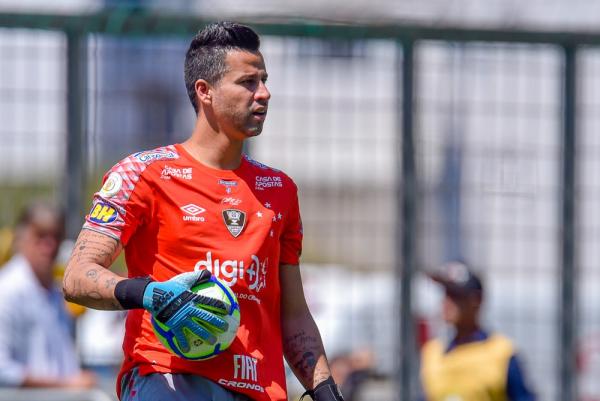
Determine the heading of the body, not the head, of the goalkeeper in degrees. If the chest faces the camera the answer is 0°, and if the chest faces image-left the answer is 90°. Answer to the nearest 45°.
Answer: approximately 315°

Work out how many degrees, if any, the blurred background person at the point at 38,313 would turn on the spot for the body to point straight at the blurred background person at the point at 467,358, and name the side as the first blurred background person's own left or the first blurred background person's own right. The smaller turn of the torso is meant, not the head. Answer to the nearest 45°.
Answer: approximately 45° to the first blurred background person's own left

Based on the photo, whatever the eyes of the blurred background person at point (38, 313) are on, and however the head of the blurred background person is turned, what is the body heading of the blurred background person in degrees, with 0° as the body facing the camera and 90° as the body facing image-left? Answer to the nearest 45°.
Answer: approximately 315°

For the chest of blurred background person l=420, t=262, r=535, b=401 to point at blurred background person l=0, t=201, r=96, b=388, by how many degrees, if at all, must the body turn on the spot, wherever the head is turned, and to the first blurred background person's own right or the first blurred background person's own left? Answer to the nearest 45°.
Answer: approximately 45° to the first blurred background person's own right

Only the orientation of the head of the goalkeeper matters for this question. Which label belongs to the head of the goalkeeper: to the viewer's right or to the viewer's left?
to the viewer's right

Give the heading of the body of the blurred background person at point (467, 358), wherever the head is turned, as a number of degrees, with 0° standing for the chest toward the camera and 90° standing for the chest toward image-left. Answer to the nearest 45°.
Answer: approximately 45°

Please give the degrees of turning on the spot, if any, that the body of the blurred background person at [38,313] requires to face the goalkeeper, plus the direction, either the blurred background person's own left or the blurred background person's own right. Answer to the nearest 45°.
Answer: approximately 45° to the blurred background person's own right
